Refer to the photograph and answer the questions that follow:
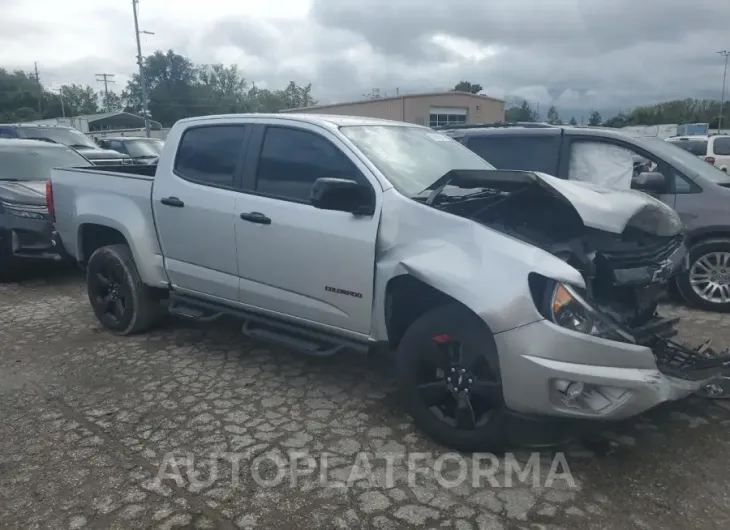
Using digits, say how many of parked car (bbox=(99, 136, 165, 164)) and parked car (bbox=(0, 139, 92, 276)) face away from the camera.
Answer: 0

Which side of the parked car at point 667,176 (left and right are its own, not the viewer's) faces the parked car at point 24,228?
back

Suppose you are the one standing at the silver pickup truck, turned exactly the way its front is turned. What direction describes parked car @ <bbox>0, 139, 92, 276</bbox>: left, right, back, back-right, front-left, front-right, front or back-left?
back

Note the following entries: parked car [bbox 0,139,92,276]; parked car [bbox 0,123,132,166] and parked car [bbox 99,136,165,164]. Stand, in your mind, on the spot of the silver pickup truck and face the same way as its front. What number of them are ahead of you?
0

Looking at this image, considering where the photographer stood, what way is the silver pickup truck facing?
facing the viewer and to the right of the viewer

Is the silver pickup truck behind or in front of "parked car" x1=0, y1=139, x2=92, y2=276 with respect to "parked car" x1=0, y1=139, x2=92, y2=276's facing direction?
in front

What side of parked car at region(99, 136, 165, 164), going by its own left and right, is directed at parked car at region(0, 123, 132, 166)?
right

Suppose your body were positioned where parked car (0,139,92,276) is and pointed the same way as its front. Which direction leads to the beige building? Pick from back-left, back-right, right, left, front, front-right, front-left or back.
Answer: left

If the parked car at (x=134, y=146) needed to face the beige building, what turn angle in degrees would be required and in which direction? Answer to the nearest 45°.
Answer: approximately 90° to its left

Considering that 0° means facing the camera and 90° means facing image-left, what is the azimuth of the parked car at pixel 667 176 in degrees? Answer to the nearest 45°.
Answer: approximately 270°

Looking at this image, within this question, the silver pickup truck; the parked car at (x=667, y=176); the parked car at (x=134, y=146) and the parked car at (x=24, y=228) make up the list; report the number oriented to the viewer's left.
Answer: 0

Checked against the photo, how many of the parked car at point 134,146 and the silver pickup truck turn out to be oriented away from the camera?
0

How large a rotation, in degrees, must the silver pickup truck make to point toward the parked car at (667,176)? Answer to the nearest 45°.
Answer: approximately 90° to its left

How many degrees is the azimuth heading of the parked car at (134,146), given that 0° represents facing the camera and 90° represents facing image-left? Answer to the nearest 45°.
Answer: approximately 315°

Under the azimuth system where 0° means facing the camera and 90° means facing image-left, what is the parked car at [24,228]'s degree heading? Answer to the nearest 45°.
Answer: approximately 315°

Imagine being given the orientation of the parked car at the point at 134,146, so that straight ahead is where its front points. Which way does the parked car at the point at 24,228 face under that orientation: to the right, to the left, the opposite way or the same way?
the same way
